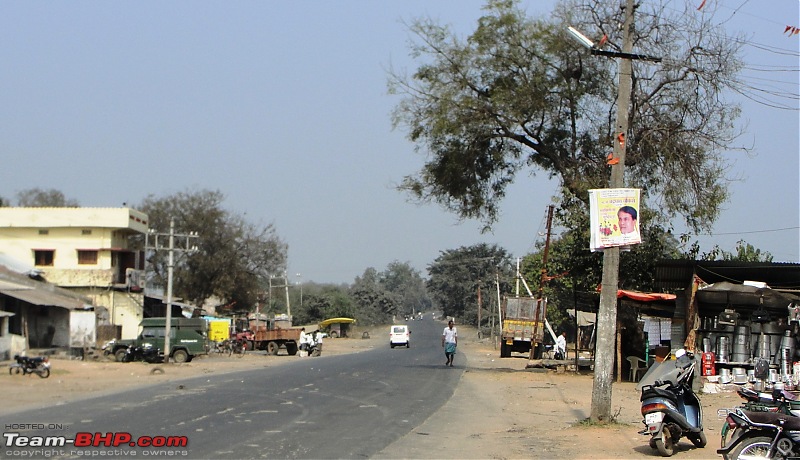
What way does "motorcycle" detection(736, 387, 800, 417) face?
to the viewer's right

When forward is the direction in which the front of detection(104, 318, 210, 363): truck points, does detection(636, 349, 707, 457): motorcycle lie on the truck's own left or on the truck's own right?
on the truck's own left

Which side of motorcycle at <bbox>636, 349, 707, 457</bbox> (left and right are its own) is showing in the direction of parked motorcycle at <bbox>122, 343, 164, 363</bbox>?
left

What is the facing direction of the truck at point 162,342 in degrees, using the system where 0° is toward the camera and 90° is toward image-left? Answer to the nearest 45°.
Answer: approximately 90°
